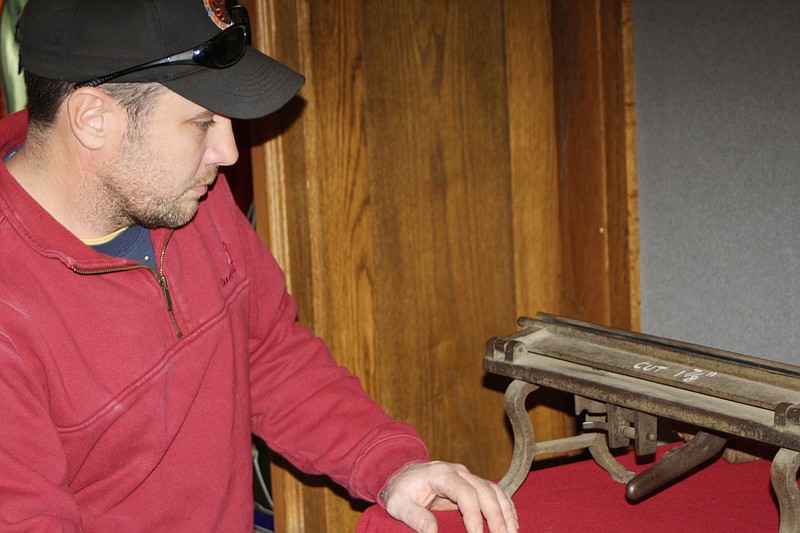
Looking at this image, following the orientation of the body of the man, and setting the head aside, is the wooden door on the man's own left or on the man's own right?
on the man's own left

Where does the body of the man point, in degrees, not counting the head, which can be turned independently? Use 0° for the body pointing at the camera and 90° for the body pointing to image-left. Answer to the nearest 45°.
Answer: approximately 315°

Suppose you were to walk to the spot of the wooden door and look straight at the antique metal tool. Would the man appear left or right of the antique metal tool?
right

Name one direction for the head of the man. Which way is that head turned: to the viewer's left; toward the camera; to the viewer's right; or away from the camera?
to the viewer's right
